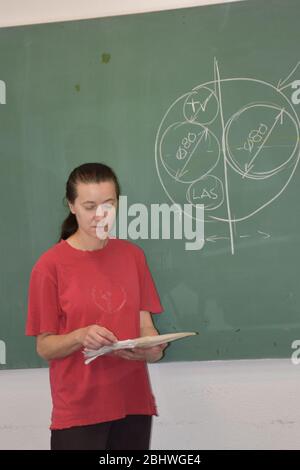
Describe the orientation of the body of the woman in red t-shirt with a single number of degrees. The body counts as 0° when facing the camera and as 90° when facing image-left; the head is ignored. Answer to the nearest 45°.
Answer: approximately 315°

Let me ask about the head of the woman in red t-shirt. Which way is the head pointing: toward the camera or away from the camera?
toward the camera
